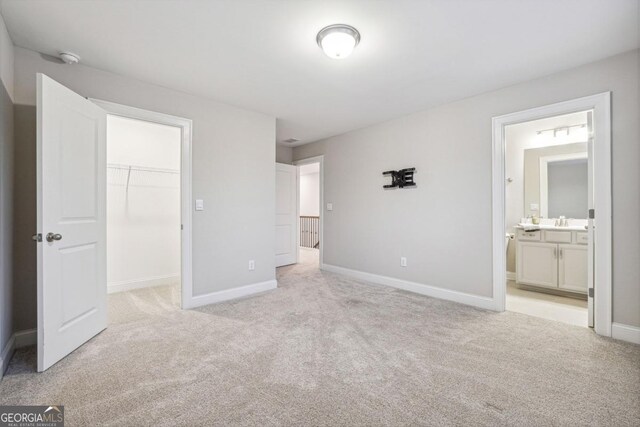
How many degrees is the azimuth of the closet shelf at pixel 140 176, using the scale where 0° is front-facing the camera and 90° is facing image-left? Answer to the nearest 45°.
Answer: approximately 0°

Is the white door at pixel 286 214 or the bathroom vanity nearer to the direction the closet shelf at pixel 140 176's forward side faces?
the bathroom vanity

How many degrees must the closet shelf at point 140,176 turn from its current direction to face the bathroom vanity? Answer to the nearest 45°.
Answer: approximately 45° to its left

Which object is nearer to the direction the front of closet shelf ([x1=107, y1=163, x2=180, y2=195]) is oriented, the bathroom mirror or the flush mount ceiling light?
the flush mount ceiling light

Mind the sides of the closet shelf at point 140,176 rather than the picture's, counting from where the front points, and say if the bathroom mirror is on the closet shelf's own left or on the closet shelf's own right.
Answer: on the closet shelf's own left

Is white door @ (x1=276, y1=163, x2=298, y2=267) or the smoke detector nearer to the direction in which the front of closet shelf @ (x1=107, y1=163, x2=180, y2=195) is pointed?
the smoke detector

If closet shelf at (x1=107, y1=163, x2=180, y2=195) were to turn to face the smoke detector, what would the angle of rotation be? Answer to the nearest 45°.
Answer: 0° — it already faces it

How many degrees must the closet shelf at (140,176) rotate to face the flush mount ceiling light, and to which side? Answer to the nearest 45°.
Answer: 0° — it already faces it

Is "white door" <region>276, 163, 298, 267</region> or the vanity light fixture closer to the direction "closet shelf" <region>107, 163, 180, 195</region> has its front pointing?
the vanity light fixture

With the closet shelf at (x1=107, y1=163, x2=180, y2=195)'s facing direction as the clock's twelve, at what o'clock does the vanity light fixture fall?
The vanity light fixture is roughly at 10 o'clock from the closet shelf.

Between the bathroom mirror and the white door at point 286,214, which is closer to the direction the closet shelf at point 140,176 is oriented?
the bathroom mirror

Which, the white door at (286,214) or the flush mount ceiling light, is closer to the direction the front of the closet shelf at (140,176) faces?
the flush mount ceiling light
